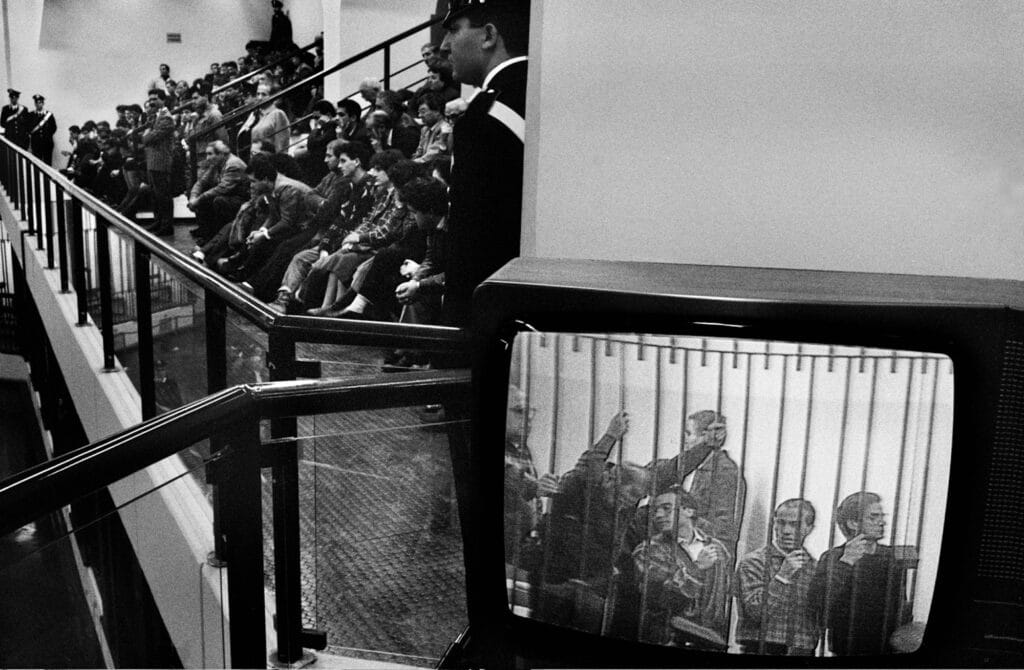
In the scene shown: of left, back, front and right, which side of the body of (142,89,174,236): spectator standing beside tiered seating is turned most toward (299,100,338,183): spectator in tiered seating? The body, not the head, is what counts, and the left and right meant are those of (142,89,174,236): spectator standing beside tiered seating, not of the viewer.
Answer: left

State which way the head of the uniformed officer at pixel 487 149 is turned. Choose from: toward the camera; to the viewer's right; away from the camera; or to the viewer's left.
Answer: to the viewer's left

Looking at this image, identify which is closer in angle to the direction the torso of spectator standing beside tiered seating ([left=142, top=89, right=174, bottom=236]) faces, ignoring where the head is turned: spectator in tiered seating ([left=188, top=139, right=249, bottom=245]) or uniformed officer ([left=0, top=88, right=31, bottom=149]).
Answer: the uniformed officer

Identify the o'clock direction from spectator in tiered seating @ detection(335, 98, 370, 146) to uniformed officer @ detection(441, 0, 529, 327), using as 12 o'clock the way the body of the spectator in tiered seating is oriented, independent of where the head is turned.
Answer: The uniformed officer is roughly at 10 o'clock from the spectator in tiered seating.

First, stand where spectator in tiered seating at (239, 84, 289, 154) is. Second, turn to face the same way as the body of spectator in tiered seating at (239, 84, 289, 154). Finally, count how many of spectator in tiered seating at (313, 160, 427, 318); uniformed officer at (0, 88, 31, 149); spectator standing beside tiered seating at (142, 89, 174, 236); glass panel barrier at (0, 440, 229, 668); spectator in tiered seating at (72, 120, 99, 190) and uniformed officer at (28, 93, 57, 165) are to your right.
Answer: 4

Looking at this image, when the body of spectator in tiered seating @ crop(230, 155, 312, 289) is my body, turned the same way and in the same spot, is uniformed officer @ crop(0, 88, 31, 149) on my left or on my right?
on my right

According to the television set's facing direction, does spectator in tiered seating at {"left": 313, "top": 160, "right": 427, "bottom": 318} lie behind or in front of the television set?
behind

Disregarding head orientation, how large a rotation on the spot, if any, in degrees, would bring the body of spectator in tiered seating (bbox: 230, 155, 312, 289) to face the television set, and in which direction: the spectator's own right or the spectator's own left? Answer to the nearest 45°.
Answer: approximately 90° to the spectator's own left
